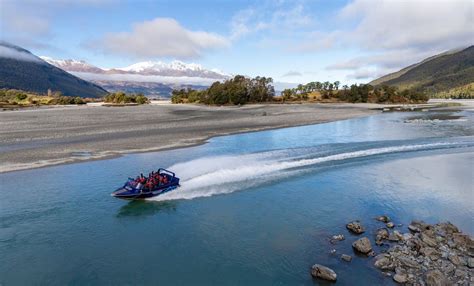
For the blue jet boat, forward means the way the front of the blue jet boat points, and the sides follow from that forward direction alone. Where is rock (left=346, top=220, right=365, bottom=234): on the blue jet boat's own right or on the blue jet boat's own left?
on the blue jet boat's own left

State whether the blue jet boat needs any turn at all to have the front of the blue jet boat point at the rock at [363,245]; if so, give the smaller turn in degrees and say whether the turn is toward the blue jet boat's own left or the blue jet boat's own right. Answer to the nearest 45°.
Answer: approximately 90° to the blue jet boat's own left

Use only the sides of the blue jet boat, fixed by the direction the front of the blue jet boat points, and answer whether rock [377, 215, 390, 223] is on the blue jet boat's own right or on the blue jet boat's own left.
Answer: on the blue jet boat's own left

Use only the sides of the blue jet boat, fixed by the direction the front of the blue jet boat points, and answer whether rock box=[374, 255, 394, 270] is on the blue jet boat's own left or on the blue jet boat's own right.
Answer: on the blue jet boat's own left

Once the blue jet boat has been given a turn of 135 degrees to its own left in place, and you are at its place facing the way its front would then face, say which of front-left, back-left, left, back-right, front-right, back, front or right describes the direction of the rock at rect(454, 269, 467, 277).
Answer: front-right

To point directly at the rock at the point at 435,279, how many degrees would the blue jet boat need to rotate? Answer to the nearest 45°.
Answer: approximately 90° to its left

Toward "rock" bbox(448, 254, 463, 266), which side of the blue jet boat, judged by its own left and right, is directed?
left

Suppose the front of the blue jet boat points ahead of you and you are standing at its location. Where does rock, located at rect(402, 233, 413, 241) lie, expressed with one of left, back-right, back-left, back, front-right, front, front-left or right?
left

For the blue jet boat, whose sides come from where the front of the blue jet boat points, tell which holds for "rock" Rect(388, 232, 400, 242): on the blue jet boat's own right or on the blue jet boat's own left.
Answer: on the blue jet boat's own left

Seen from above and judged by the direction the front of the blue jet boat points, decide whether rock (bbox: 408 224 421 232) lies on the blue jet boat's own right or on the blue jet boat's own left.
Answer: on the blue jet boat's own left

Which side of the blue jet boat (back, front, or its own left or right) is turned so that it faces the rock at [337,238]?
left

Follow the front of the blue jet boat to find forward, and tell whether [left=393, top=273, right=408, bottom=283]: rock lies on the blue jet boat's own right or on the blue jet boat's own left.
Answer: on the blue jet boat's own left

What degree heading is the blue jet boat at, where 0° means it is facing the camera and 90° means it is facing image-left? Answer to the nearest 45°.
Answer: approximately 45°

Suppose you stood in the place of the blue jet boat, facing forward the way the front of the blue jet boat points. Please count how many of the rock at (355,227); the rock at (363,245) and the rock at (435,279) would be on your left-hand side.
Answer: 3

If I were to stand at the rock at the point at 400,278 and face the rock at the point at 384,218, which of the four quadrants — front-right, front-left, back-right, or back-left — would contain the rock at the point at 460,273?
front-right

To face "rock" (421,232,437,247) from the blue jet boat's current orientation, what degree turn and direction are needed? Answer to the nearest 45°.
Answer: approximately 90° to its left
